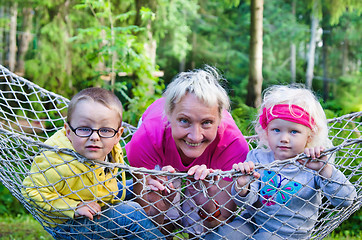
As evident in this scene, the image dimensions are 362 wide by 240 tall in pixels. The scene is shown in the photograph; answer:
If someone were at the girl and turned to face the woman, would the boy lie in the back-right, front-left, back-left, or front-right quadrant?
front-left

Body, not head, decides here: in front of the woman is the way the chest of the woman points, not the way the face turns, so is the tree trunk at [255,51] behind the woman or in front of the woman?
behind

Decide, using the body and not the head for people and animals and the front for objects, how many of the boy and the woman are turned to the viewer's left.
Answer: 0

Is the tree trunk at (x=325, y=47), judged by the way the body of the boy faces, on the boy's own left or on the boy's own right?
on the boy's own left

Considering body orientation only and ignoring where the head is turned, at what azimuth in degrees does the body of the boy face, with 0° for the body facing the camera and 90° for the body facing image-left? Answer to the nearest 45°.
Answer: approximately 315°

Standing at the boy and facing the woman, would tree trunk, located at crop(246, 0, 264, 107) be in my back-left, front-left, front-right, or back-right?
front-left

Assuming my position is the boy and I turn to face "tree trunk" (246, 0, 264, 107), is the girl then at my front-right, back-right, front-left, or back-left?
front-right

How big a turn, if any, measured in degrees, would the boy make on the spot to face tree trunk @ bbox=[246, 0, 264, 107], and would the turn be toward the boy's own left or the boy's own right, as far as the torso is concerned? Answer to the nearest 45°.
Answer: approximately 90° to the boy's own left

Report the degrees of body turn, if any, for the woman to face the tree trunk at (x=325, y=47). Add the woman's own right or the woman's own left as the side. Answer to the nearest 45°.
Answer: approximately 180°

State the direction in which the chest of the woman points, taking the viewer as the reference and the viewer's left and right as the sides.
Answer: facing the viewer

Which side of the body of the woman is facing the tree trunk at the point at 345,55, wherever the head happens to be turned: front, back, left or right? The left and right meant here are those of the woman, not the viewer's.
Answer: back
